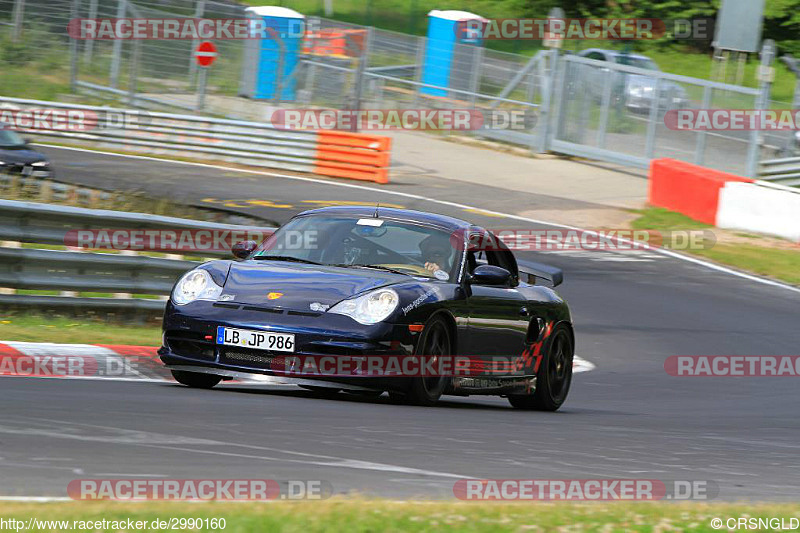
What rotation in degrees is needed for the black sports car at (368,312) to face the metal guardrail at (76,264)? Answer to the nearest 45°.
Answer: approximately 90° to its right

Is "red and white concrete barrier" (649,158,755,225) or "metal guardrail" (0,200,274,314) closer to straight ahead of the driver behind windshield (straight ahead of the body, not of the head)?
the metal guardrail

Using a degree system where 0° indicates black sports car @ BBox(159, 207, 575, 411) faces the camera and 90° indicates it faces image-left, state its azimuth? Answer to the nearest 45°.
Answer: approximately 45°

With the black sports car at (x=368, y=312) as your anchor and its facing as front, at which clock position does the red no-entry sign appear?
The red no-entry sign is roughly at 4 o'clock from the black sports car.

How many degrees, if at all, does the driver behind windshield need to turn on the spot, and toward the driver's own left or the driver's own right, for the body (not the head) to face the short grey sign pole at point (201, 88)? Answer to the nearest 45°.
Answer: approximately 135° to the driver's own right

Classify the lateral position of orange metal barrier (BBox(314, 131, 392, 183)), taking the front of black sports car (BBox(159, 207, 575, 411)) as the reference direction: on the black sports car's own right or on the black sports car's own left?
on the black sports car's own right

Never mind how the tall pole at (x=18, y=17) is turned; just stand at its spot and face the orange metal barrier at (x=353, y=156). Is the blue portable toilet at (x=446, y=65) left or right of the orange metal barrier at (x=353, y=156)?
left

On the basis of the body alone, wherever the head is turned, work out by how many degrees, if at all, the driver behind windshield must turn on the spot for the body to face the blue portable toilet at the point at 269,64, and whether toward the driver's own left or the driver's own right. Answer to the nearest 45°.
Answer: approximately 135° to the driver's own right

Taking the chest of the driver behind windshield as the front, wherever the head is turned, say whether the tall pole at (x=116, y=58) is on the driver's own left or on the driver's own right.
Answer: on the driver's own right

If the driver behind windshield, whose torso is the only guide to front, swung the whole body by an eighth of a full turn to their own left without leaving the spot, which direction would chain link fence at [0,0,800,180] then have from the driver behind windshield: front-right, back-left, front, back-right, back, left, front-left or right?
back

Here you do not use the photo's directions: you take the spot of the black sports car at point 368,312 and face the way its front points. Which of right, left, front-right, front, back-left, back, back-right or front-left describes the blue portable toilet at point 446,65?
back-right

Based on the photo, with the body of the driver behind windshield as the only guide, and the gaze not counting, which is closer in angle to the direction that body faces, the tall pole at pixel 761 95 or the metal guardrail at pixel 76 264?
the metal guardrail
